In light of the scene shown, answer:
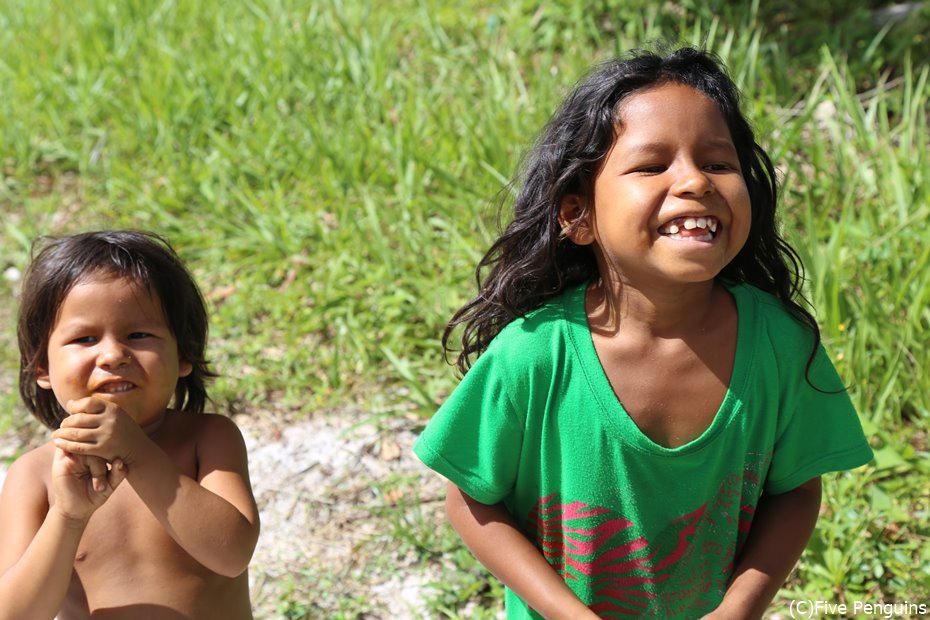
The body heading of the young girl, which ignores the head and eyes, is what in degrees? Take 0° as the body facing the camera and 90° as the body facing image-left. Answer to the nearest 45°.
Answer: approximately 0°
